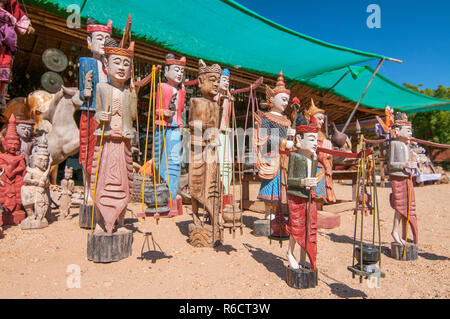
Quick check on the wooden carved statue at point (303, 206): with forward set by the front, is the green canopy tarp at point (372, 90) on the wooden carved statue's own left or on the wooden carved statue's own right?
on the wooden carved statue's own left

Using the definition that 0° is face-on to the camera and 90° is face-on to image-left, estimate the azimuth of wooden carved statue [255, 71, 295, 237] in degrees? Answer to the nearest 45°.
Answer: approximately 315°

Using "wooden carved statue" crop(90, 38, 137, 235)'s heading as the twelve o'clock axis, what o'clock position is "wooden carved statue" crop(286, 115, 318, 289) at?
"wooden carved statue" crop(286, 115, 318, 289) is roughly at 10 o'clock from "wooden carved statue" crop(90, 38, 137, 235).

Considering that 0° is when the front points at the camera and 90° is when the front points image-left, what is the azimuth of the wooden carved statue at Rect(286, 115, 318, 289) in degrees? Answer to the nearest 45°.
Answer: approximately 315°

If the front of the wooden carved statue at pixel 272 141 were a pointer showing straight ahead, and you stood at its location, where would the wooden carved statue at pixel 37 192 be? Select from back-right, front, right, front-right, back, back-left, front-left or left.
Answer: back-right
